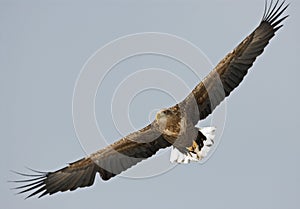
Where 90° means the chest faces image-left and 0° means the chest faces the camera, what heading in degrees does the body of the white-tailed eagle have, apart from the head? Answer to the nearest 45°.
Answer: approximately 45°
